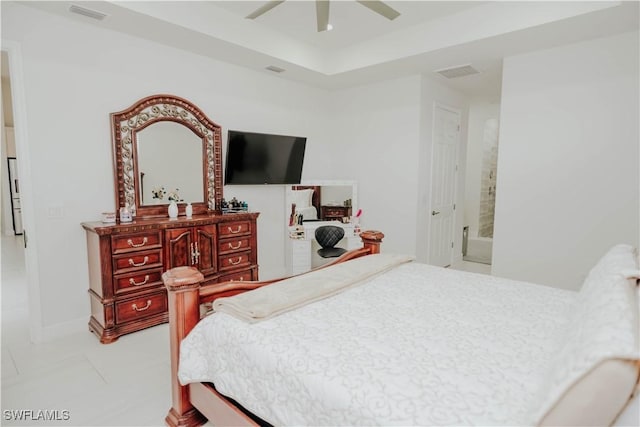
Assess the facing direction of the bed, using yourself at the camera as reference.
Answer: facing away from the viewer and to the left of the viewer

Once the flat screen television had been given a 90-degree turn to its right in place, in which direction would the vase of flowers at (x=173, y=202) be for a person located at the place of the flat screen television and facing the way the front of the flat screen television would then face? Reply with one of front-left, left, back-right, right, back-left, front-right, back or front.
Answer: front

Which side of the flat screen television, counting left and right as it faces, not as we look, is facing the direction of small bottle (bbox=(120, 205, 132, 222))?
right

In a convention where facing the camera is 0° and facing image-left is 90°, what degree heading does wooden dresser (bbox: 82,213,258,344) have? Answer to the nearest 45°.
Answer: approximately 315°

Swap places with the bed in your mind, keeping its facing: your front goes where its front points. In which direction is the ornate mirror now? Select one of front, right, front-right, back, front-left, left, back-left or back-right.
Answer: front

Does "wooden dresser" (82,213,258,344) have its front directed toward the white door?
no

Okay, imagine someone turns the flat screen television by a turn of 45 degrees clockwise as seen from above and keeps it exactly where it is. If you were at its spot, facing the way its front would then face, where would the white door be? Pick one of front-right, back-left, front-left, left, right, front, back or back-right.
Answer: left

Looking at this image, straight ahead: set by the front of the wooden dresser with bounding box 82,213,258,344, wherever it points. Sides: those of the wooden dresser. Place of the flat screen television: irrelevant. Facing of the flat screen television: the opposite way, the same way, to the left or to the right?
the same way

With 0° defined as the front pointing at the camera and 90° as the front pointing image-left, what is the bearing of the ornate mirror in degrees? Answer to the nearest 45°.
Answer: approximately 315°

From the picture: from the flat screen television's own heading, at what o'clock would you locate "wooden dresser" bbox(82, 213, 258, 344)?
The wooden dresser is roughly at 3 o'clock from the flat screen television.

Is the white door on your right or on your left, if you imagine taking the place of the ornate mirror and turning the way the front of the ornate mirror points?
on your left

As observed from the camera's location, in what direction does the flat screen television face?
facing the viewer and to the right of the viewer

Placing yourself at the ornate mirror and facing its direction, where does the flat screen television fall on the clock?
The flat screen television is roughly at 10 o'clock from the ornate mirror.

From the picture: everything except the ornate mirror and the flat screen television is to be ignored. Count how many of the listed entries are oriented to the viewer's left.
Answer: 0

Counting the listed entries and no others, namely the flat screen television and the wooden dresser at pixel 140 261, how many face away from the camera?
0

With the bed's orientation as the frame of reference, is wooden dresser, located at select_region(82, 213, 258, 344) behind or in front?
in front

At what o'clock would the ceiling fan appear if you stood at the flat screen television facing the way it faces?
The ceiling fan is roughly at 1 o'clock from the flat screen television.

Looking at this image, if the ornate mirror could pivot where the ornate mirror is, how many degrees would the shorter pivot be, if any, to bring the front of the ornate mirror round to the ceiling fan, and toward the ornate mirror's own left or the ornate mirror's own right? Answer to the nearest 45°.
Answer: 0° — it already faces it

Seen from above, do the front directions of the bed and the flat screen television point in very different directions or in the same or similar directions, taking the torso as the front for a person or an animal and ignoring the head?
very different directions

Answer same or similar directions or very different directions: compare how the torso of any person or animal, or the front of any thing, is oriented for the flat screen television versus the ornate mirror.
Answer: same or similar directions
